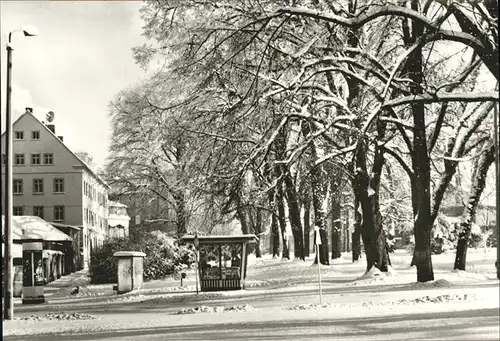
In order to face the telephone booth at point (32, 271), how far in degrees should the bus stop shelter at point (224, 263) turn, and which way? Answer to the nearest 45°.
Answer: approximately 90° to its right

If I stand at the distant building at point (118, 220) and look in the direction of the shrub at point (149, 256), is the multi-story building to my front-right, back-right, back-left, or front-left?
front-right

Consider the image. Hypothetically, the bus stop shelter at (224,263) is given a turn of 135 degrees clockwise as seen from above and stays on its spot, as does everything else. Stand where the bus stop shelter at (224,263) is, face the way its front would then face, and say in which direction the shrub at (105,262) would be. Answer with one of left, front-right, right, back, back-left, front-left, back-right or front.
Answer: front

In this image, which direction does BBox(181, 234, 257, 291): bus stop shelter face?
toward the camera

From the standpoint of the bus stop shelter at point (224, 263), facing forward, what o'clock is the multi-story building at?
The multi-story building is roughly at 5 o'clock from the bus stop shelter.

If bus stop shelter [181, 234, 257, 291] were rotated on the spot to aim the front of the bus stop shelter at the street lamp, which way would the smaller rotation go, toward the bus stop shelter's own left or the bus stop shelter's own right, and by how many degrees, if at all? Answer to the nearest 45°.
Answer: approximately 45° to the bus stop shelter's own right

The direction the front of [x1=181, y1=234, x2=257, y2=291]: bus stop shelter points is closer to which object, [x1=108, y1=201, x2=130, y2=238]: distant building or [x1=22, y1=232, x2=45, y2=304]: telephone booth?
the telephone booth

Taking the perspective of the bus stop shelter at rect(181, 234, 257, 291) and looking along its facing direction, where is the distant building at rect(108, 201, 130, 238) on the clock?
The distant building is roughly at 5 o'clock from the bus stop shelter.
